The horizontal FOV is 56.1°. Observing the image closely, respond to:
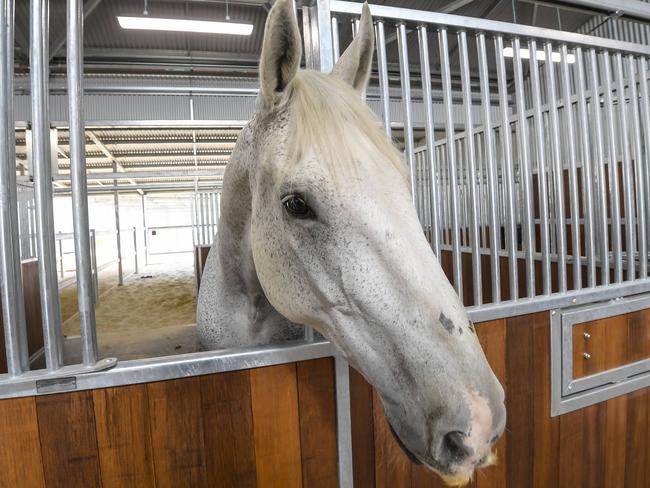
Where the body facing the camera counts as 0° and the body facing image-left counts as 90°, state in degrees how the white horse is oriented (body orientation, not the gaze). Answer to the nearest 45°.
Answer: approximately 315°

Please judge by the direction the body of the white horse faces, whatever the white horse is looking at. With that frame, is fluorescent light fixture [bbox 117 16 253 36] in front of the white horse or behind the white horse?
behind
